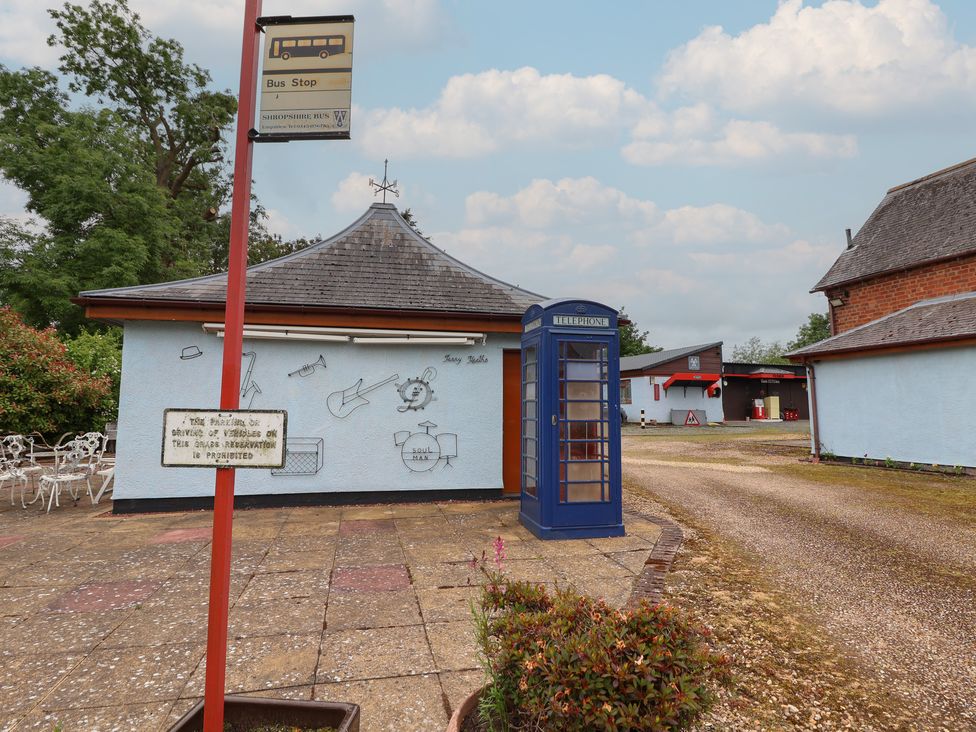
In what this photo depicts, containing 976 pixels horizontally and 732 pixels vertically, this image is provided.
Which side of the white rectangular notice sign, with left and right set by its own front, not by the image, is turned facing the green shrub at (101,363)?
back

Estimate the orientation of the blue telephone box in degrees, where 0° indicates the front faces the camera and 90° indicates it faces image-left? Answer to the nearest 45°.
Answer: approximately 0°

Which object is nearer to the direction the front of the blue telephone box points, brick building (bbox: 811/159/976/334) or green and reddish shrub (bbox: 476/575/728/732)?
the green and reddish shrub

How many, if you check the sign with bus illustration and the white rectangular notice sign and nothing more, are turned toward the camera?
2

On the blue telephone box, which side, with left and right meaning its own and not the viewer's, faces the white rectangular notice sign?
front

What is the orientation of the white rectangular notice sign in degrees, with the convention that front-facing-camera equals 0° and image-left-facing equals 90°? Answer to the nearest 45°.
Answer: approximately 0°
